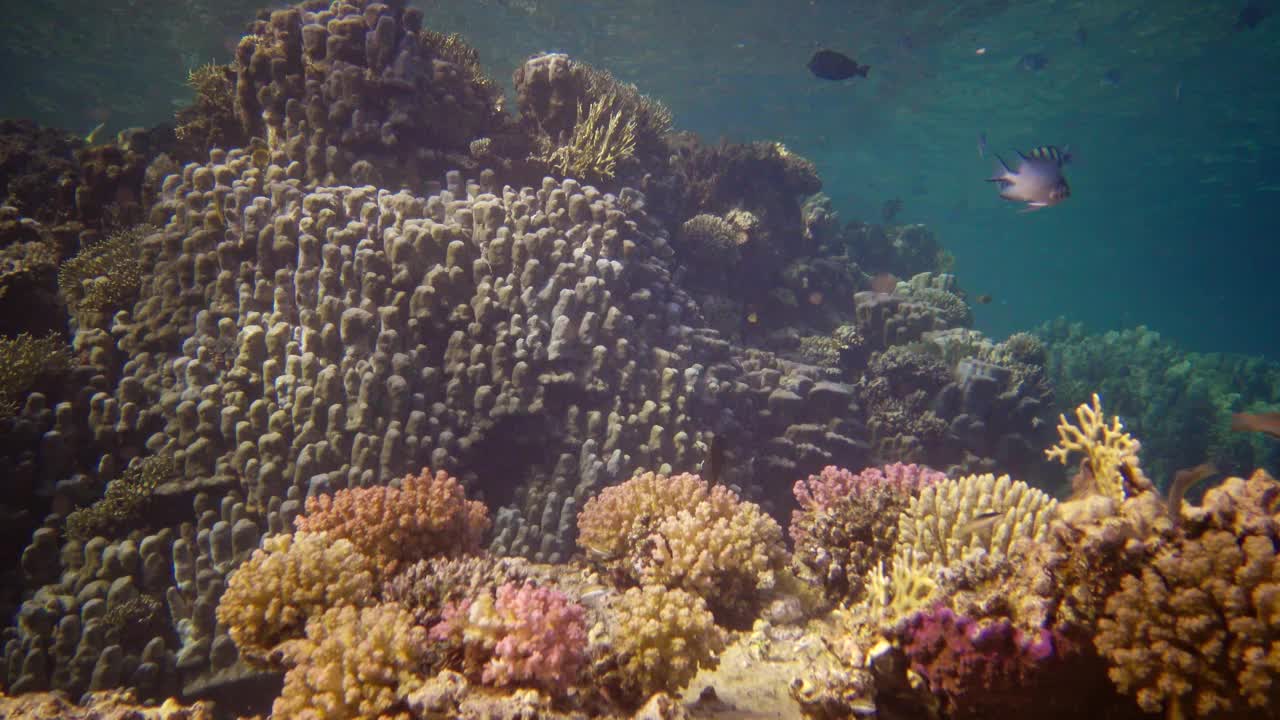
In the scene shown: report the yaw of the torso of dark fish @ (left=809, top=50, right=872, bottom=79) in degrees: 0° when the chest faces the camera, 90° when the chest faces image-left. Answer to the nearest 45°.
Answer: approximately 90°

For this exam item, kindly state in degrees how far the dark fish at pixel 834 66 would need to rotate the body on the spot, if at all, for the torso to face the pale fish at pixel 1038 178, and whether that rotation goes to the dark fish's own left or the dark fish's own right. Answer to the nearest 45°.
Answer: approximately 135° to the dark fish's own left
